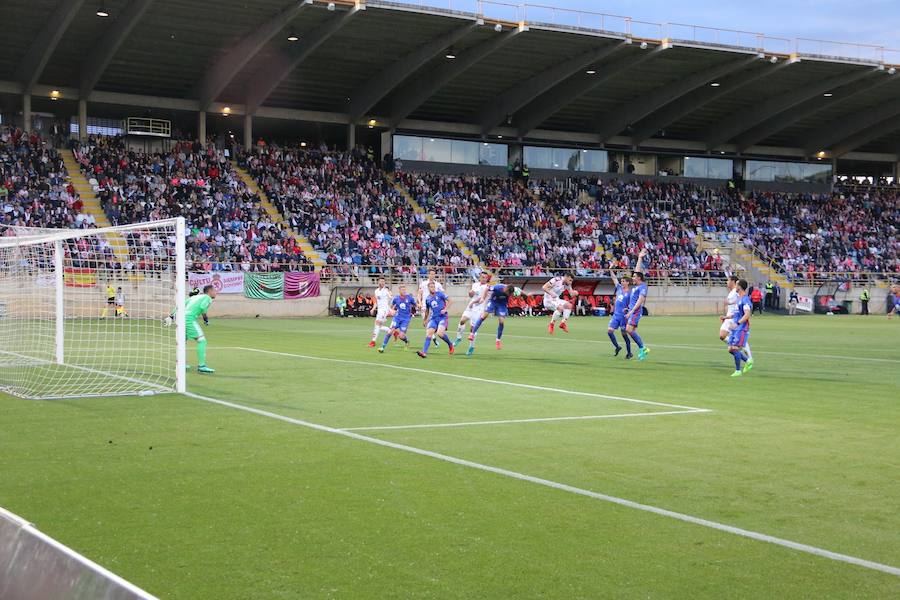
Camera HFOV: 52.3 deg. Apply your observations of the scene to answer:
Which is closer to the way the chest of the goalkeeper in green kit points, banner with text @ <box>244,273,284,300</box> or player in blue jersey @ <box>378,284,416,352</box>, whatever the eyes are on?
the player in blue jersey

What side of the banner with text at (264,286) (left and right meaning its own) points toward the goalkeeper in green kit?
front

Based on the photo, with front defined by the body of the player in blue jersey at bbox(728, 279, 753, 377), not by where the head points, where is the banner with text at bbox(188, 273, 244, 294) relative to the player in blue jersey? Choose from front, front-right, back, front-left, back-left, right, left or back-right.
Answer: front-right

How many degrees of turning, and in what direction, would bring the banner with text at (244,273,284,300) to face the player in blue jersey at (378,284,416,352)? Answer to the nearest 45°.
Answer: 0° — it already faces them

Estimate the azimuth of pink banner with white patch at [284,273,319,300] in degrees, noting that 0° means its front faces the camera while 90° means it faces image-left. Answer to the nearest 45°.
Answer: approximately 0°

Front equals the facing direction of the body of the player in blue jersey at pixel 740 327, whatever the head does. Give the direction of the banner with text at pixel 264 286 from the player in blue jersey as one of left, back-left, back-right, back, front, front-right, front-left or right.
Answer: front-right

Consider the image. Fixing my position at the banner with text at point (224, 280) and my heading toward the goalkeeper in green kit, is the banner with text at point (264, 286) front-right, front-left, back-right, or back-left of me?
back-left

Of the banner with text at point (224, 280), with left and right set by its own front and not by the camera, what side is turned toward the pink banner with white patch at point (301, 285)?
left

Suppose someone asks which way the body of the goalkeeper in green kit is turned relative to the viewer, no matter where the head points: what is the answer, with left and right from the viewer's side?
facing to the right of the viewer

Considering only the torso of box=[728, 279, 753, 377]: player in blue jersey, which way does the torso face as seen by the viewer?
to the viewer's left

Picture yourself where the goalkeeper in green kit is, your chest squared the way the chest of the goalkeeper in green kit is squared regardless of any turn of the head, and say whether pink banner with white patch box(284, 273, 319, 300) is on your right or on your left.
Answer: on your left
